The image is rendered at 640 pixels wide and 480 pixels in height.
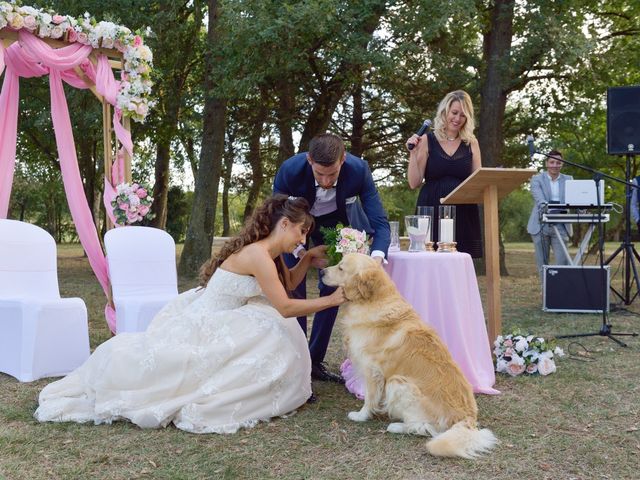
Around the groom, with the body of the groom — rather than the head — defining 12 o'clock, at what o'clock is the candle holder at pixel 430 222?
The candle holder is roughly at 8 o'clock from the groom.

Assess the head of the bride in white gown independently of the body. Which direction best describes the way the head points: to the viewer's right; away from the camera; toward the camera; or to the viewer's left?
to the viewer's right

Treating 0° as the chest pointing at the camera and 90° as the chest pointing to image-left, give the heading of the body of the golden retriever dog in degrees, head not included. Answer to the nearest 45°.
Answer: approximately 90°

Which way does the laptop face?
away from the camera

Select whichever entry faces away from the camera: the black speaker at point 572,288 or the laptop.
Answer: the laptop

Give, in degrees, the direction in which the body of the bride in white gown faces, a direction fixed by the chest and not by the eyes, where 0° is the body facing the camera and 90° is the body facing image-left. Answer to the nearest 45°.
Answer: approximately 270°

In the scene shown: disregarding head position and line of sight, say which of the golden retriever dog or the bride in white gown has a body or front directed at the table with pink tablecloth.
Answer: the bride in white gown

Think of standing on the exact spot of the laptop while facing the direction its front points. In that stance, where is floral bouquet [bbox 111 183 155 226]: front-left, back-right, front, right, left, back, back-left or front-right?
back-left
